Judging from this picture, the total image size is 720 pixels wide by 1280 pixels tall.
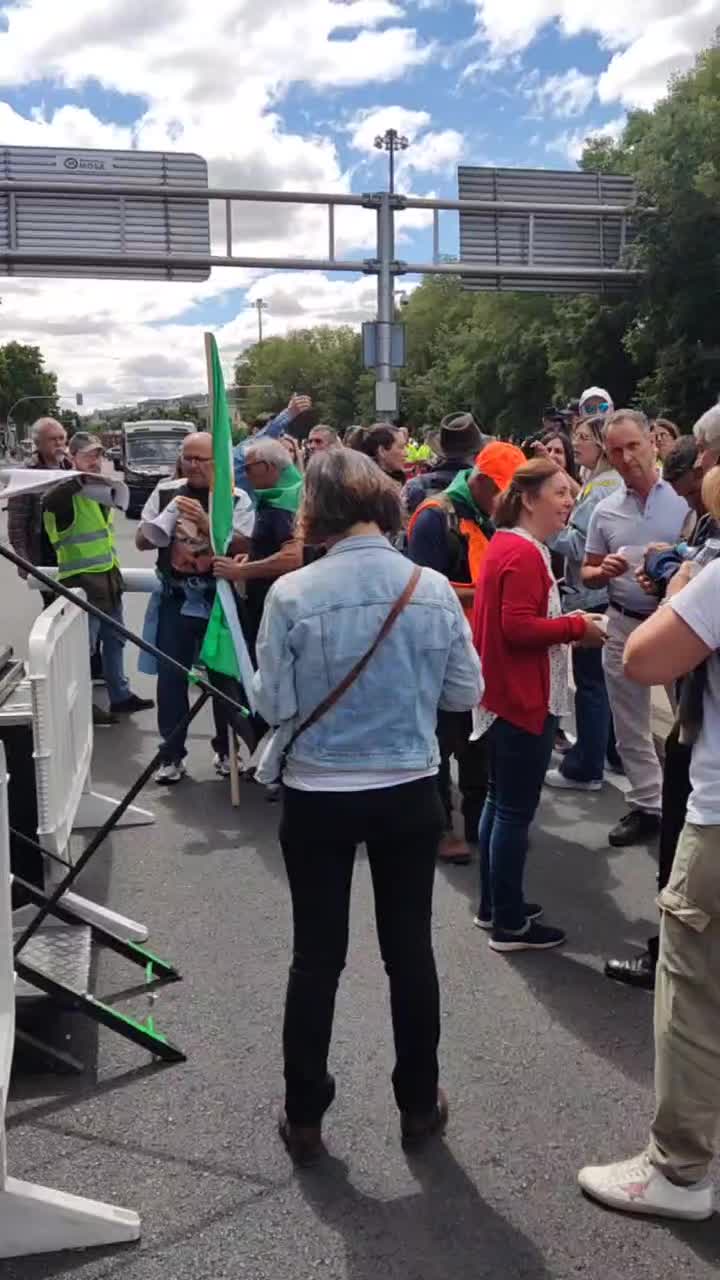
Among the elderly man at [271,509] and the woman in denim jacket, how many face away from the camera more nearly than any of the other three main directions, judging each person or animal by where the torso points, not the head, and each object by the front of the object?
1

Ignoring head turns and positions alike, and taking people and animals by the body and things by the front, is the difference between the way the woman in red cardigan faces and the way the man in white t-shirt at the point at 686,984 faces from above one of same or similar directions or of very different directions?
very different directions

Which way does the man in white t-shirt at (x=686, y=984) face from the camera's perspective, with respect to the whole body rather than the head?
to the viewer's left

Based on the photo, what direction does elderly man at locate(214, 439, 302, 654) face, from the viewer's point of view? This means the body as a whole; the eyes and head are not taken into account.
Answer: to the viewer's left

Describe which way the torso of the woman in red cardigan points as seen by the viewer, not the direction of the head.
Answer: to the viewer's right

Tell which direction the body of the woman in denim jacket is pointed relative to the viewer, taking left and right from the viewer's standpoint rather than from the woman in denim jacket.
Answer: facing away from the viewer

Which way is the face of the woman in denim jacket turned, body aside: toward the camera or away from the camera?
away from the camera

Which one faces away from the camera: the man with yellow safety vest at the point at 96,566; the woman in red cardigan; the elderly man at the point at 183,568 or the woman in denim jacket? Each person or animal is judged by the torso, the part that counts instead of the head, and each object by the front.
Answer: the woman in denim jacket

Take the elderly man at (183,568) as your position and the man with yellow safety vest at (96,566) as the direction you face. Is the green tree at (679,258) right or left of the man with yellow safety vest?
right
